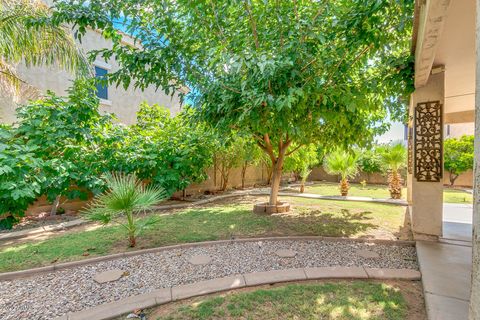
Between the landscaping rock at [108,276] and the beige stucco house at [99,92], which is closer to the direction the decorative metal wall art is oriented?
the landscaping rock

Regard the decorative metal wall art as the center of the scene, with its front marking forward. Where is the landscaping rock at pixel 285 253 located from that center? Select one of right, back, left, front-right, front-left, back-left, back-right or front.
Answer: front-right

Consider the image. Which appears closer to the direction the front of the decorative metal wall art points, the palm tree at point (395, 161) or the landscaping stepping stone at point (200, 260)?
the landscaping stepping stone

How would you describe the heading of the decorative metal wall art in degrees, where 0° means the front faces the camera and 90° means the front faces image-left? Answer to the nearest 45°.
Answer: approximately 0°

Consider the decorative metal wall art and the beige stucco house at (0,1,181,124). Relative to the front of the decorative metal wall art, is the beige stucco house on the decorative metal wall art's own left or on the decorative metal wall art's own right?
on the decorative metal wall art's own right

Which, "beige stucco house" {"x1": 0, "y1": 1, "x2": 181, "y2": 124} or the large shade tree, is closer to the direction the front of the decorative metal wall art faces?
the large shade tree

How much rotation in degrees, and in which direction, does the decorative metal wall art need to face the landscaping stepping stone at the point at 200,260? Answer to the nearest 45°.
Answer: approximately 45° to its right

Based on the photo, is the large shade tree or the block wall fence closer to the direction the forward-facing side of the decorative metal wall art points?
the large shade tree
